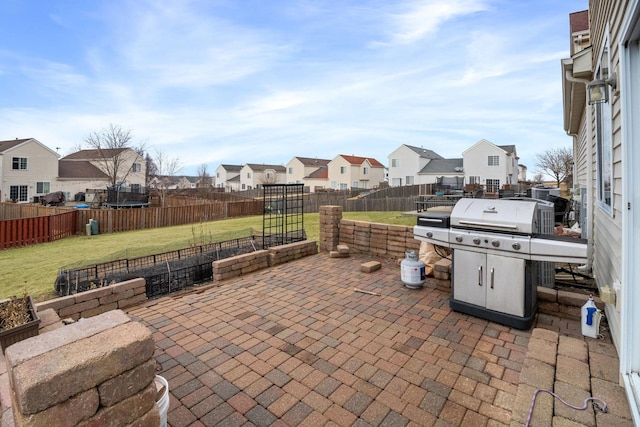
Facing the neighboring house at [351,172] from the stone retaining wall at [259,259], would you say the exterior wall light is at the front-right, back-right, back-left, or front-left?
back-right

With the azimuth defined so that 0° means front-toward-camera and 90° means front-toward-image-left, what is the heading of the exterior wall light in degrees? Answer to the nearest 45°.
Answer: approximately 90°
